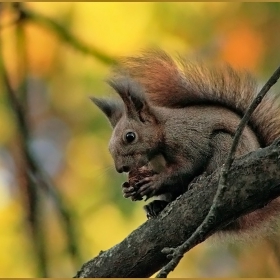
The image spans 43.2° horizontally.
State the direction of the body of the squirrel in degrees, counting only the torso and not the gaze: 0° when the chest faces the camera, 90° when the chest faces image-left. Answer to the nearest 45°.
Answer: approximately 90°
